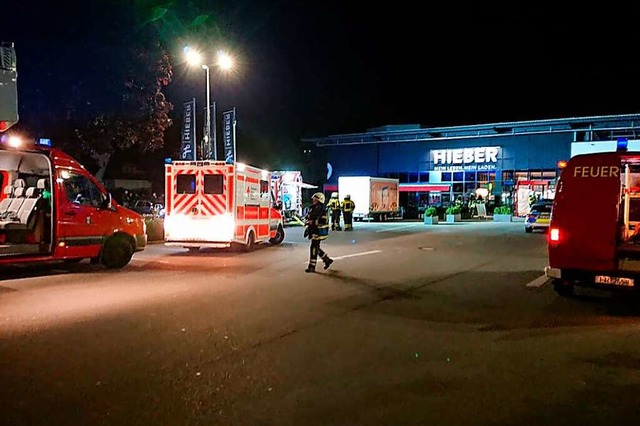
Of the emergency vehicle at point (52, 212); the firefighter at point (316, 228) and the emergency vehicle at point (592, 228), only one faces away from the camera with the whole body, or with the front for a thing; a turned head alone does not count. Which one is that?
the emergency vehicle at point (592, 228)

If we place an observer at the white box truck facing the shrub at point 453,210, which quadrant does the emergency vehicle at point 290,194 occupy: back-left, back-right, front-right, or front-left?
back-right

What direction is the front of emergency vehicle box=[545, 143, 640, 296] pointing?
away from the camera

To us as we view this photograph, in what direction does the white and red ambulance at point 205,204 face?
facing away from the viewer and to the right of the viewer

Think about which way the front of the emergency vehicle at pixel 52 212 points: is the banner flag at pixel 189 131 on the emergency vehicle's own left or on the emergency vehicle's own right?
on the emergency vehicle's own left

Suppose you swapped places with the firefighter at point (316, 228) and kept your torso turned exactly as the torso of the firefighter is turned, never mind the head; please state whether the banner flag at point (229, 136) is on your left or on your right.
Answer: on your right

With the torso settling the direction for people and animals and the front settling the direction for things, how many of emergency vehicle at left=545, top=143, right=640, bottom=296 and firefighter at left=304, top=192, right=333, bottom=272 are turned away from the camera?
1
